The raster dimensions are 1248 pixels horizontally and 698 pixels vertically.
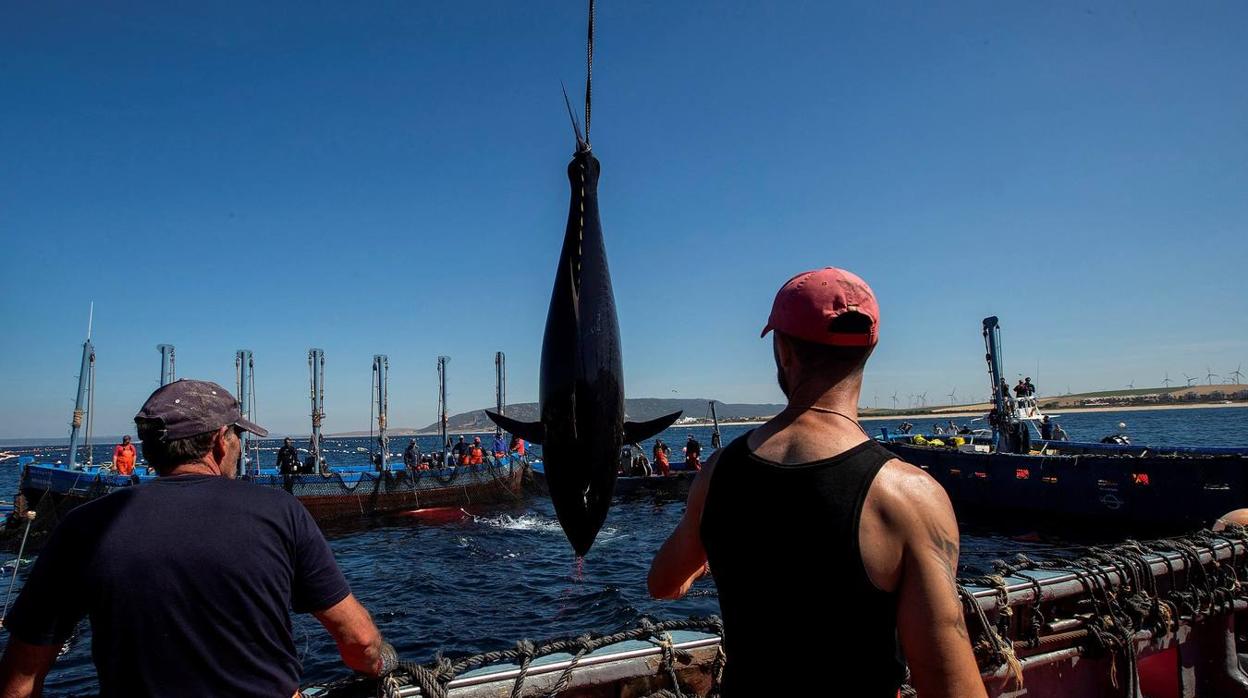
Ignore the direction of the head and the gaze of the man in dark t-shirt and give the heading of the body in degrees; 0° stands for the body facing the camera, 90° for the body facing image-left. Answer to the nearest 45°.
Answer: approximately 180°

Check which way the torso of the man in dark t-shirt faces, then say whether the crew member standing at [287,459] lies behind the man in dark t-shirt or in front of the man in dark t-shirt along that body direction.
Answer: in front

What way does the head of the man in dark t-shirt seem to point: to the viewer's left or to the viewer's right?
to the viewer's right

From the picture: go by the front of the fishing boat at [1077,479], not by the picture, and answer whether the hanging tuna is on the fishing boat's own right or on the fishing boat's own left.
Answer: on the fishing boat's own left

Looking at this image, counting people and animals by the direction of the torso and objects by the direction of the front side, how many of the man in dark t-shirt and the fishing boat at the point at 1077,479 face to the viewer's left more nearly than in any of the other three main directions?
1

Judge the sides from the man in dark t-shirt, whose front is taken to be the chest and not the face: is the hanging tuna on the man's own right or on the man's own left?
on the man's own right

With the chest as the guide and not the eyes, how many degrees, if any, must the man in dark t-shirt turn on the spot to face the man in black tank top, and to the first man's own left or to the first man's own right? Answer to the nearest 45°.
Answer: approximately 135° to the first man's own right

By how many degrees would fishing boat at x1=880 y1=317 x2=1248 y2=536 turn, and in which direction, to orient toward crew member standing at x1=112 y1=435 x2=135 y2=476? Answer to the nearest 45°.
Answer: approximately 45° to its left

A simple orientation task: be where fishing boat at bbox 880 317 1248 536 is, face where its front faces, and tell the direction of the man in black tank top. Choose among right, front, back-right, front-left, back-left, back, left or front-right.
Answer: left

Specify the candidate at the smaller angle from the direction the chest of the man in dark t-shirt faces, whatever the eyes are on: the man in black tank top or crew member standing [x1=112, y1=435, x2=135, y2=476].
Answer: the crew member standing

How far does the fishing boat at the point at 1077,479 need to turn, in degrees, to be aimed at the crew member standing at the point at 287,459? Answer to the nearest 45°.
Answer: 0° — it already faces them
